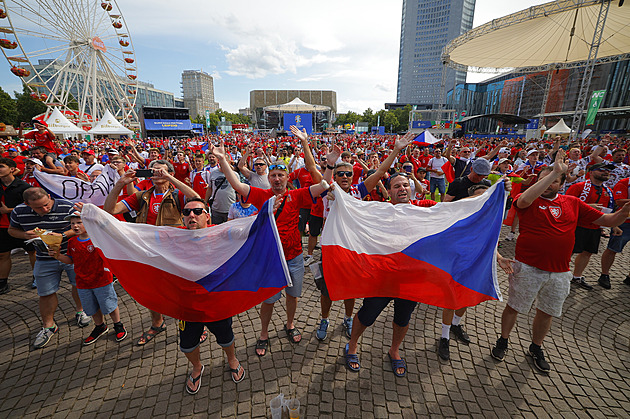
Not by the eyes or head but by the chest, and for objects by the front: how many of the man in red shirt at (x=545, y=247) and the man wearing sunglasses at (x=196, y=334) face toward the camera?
2

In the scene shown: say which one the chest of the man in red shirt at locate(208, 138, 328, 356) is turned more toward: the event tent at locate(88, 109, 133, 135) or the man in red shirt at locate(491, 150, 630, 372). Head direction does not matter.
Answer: the man in red shirt

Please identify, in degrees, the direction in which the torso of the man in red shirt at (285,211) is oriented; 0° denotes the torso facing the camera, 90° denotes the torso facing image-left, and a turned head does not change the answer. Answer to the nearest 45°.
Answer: approximately 0°

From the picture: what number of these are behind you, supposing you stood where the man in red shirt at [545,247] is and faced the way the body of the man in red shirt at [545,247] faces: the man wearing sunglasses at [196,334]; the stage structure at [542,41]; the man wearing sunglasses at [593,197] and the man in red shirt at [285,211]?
2

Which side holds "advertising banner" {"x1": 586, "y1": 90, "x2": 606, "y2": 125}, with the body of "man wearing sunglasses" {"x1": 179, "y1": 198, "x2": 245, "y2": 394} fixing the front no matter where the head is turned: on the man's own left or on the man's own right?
on the man's own left

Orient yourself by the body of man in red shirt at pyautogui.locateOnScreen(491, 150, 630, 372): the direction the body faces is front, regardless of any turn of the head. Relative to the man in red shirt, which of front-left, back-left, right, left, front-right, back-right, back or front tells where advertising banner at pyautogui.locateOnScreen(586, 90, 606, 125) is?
back

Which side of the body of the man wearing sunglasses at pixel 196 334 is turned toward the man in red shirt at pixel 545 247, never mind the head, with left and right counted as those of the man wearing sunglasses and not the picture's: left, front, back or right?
left

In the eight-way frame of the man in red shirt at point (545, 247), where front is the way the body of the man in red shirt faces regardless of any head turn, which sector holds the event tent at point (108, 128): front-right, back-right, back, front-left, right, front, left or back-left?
right

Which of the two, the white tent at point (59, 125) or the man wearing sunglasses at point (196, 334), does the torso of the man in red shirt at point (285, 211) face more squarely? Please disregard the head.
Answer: the man wearing sunglasses

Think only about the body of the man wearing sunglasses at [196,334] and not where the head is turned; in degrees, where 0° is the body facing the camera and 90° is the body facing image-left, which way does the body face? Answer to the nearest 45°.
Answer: approximately 0°

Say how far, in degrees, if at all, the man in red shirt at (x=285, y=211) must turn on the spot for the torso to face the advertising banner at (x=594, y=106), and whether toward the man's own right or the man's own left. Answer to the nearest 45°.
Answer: approximately 135° to the man's own left

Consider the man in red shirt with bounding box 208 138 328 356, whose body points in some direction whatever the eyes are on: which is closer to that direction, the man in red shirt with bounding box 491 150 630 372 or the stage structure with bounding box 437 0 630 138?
the man in red shirt

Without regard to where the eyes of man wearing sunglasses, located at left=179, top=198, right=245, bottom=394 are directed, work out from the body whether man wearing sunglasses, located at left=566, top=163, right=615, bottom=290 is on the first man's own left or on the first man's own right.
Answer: on the first man's own left
